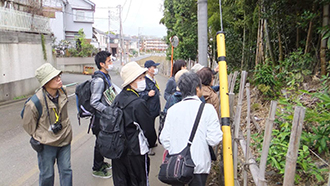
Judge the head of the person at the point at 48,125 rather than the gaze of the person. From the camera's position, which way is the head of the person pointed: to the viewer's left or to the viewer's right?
to the viewer's right

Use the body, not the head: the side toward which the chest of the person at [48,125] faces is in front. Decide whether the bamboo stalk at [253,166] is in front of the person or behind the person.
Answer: in front

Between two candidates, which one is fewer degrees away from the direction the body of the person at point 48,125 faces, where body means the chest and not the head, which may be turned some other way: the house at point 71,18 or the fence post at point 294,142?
the fence post

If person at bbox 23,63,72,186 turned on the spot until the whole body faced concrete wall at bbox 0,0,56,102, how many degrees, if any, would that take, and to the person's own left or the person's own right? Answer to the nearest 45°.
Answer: approximately 135° to the person's own left

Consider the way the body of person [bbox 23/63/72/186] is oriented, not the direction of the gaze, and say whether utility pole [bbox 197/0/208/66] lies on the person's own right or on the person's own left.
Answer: on the person's own left

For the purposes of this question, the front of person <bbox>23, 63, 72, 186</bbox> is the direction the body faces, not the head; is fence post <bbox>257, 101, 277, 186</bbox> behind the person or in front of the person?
in front

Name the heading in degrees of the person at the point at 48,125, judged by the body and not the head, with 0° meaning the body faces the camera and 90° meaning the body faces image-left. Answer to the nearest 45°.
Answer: approximately 315°

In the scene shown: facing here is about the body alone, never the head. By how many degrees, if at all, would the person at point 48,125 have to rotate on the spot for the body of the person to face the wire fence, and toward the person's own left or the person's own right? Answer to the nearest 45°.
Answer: approximately 135° to the person's own left
